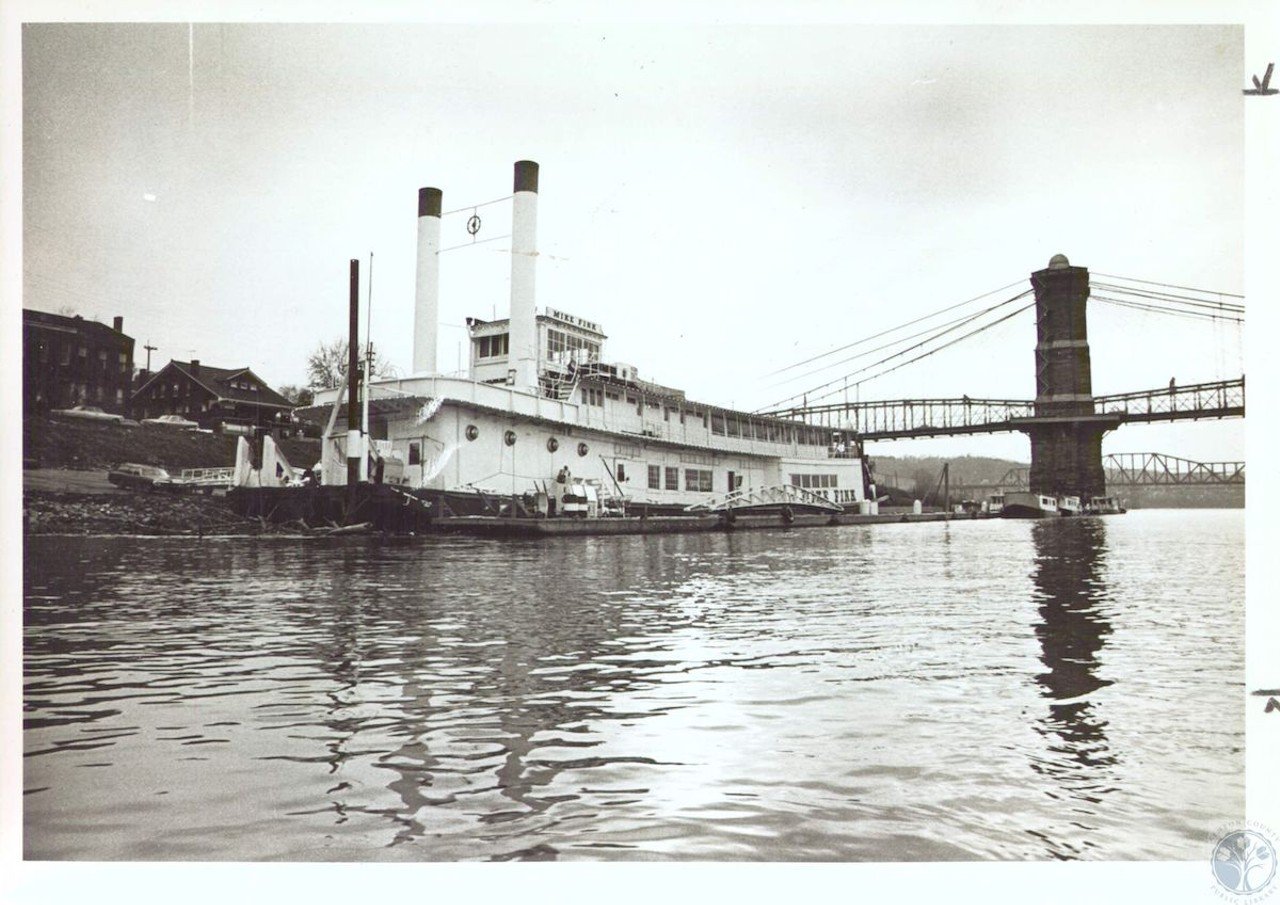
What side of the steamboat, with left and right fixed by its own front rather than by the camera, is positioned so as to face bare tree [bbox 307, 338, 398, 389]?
right

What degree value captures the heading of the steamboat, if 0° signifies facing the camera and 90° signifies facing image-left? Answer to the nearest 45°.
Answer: approximately 45°

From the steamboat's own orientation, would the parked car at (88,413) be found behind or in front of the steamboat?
in front

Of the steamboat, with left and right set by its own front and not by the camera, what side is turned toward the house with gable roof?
front

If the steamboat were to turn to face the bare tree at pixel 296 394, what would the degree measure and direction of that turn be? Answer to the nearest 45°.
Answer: approximately 90° to its right

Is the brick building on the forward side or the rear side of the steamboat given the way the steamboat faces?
on the forward side

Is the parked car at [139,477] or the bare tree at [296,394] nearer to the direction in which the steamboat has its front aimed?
the parked car
